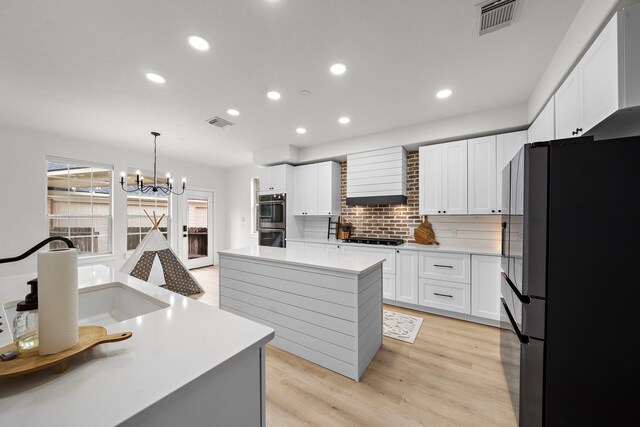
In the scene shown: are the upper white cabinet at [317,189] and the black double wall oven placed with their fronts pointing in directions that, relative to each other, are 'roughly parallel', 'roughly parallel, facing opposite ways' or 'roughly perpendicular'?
roughly parallel

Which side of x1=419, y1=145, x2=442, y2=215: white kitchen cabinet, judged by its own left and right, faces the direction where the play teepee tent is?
right

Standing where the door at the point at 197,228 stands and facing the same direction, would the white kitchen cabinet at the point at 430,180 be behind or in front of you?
in front

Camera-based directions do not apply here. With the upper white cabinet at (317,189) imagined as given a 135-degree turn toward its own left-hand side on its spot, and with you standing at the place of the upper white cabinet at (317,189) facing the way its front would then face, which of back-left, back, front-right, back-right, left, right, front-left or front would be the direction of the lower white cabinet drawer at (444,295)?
front-right

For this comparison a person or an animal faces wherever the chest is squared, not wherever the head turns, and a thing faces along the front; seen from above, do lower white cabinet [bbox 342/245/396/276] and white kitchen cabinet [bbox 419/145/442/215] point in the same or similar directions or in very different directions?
same or similar directions

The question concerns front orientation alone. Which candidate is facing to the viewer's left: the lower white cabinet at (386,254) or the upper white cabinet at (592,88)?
the upper white cabinet

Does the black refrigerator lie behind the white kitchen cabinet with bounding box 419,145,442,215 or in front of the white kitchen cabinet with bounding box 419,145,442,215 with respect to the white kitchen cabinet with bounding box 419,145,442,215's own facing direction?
in front

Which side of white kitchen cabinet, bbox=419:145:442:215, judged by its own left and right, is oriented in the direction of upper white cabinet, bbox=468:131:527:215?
left

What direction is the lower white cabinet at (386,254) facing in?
toward the camera

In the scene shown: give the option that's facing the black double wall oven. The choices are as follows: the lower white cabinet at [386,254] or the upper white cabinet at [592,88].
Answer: the upper white cabinet

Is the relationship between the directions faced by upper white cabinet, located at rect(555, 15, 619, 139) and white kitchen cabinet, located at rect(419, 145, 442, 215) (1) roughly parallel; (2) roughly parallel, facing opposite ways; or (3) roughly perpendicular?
roughly perpendicular

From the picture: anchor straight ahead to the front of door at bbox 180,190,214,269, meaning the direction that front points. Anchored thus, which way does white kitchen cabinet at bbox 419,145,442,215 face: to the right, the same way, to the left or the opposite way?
to the right

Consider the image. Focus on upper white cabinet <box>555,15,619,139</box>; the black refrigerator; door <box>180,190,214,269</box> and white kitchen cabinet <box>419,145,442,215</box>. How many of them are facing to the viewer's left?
2

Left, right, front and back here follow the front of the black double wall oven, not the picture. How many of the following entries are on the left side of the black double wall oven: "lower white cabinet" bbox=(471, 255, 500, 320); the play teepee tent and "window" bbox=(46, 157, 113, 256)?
1

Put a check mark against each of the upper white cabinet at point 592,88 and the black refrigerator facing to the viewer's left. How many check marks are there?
2

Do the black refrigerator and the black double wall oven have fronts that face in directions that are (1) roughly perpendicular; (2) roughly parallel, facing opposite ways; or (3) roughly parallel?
roughly perpendicular

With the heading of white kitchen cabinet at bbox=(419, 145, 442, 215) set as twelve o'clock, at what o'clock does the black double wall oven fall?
The black double wall oven is roughly at 3 o'clock from the white kitchen cabinet.

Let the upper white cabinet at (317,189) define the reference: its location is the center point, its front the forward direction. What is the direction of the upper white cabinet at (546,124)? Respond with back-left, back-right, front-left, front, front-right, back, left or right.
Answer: left
